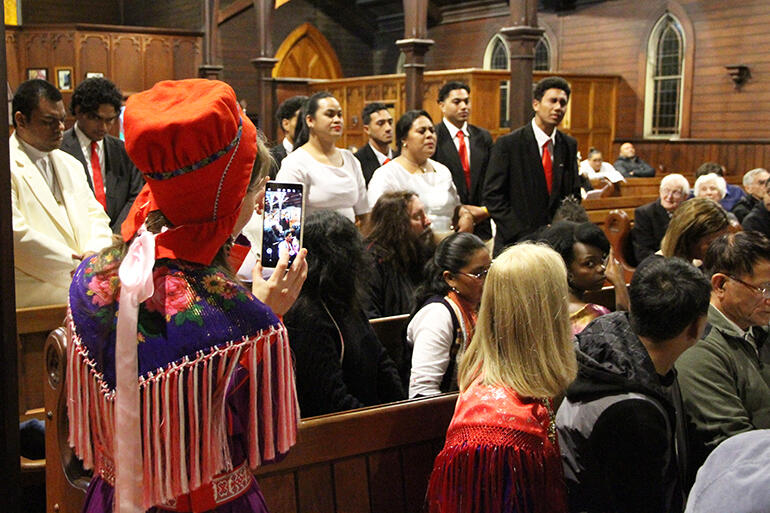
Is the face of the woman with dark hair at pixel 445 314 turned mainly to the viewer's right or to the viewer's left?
to the viewer's right

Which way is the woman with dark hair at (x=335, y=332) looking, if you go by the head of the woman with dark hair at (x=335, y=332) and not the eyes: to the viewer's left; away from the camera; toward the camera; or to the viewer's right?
away from the camera

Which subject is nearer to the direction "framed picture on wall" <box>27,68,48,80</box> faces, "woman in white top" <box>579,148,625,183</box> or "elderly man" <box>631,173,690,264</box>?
the elderly man

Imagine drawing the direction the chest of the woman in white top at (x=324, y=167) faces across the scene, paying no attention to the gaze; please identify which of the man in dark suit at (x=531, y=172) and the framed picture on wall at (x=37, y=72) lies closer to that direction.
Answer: the man in dark suit

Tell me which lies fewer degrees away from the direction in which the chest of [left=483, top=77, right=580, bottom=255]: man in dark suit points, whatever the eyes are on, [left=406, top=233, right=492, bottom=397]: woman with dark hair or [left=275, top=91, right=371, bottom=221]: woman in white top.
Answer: the woman with dark hair

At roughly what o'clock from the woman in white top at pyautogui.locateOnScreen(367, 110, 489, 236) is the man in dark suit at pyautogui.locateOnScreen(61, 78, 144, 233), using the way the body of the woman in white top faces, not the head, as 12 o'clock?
The man in dark suit is roughly at 4 o'clock from the woman in white top.
